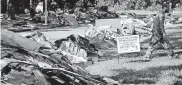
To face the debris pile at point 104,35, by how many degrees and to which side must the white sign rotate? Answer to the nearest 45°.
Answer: approximately 180°

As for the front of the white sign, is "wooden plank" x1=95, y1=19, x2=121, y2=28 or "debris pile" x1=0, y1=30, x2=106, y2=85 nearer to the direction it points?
the debris pile

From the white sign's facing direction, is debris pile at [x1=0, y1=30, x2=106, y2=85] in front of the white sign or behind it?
in front

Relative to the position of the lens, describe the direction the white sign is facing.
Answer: facing the viewer

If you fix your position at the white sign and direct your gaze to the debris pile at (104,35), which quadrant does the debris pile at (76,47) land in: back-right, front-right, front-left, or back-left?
front-left

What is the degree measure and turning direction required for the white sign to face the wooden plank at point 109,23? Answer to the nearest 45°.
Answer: approximately 180°
